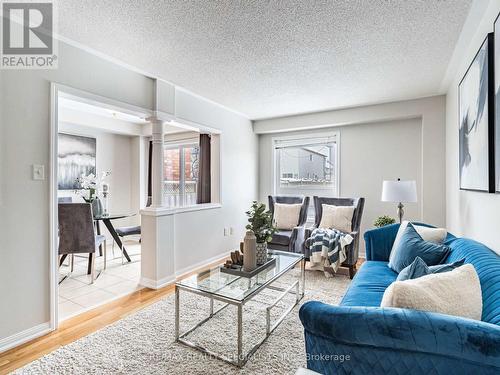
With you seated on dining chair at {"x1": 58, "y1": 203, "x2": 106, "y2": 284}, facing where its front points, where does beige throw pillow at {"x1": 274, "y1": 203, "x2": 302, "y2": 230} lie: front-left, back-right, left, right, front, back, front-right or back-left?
front-right

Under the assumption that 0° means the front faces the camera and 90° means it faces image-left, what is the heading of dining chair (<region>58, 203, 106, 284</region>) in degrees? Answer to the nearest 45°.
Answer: approximately 225°

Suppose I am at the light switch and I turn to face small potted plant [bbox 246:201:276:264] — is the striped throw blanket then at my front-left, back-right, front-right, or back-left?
front-left

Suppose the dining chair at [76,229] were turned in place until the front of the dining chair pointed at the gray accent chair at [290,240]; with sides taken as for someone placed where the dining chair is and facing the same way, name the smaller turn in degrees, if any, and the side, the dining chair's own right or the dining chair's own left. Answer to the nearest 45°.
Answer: approximately 45° to the dining chair's own right

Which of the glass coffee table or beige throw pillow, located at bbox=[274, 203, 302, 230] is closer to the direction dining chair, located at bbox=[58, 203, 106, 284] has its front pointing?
the beige throw pillow

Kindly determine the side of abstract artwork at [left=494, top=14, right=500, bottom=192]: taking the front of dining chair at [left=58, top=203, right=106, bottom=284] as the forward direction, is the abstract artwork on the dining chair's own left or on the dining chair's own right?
on the dining chair's own right

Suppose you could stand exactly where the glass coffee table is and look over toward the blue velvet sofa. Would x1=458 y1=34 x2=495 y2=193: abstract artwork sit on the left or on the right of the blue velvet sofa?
left

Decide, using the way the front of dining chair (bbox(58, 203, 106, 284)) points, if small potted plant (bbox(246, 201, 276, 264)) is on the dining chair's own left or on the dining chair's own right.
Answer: on the dining chair's own right

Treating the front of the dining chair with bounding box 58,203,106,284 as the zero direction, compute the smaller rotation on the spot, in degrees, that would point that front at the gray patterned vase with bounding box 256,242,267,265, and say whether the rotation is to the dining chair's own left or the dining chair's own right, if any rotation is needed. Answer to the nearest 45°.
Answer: approximately 90° to the dining chair's own right

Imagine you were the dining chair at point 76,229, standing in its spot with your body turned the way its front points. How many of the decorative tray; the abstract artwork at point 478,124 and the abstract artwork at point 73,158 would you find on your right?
2

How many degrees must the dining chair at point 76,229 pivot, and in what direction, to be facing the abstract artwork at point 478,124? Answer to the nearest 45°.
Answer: approximately 90° to its right

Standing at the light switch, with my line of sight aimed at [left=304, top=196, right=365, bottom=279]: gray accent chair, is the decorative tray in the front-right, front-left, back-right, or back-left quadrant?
front-right

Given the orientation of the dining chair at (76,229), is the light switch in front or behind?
behind

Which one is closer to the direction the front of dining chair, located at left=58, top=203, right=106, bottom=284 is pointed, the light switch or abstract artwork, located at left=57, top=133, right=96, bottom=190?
the abstract artwork
